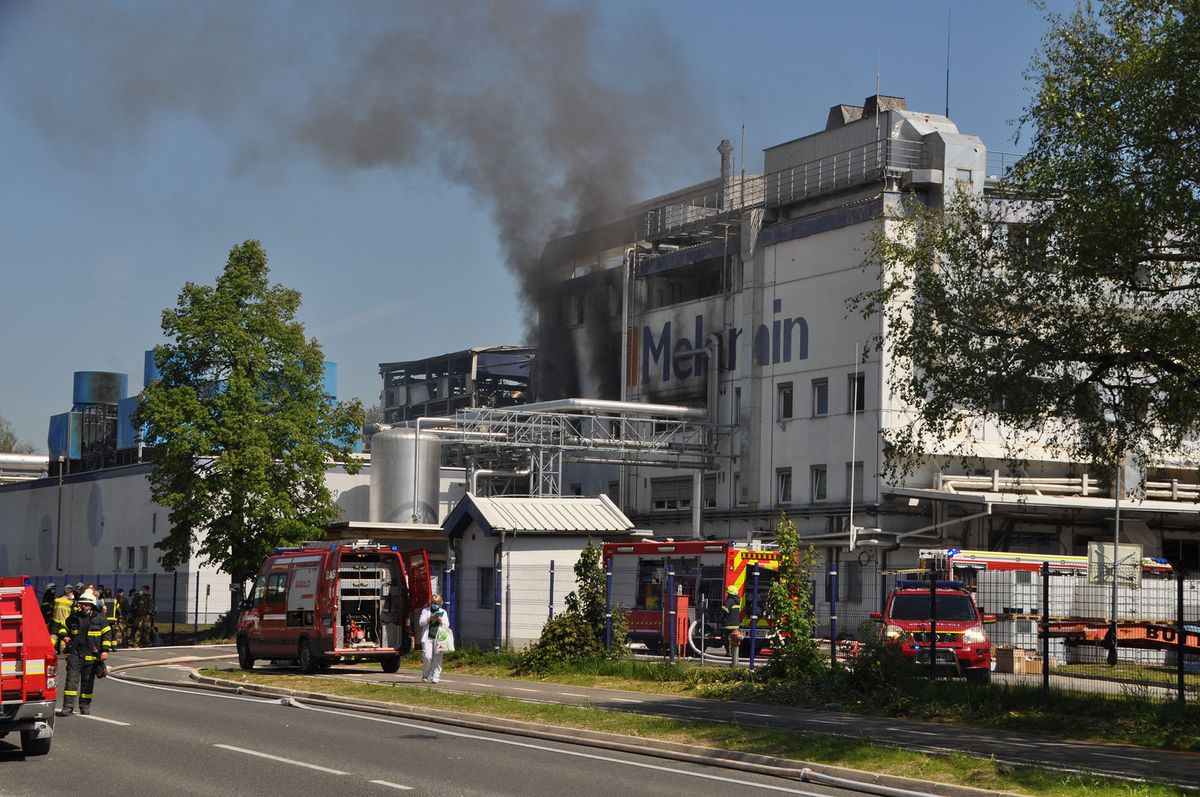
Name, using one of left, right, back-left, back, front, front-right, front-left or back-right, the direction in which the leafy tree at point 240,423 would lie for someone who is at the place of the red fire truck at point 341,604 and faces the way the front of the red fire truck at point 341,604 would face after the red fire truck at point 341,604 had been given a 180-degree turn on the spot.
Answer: back-left

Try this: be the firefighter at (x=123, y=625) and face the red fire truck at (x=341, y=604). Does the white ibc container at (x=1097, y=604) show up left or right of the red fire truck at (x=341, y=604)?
left

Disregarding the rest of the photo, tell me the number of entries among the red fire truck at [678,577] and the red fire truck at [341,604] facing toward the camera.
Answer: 0

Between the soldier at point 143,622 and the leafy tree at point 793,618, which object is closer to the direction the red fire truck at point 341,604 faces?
the soldier

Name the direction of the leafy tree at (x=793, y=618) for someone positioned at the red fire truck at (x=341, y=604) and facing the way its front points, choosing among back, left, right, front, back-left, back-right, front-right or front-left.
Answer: back
